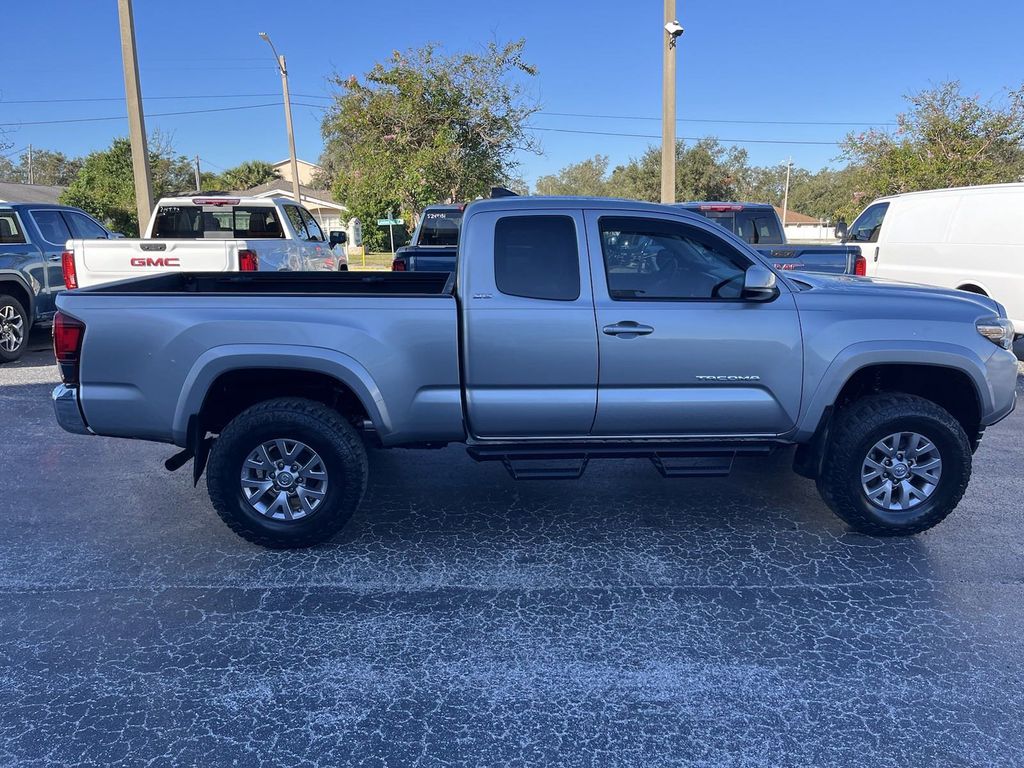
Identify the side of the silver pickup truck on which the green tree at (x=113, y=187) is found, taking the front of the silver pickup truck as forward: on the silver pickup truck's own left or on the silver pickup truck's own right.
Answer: on the silver pickup truck's own left

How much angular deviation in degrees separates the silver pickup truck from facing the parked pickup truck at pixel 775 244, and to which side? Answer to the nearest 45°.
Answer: approximately 45° to its left

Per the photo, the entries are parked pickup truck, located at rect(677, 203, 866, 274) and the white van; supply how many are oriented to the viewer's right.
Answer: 0

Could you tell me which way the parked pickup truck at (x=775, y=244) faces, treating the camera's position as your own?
facing away from the viewer and to the left of the viewer

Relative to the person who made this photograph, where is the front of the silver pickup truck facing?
facing to the right of the viewer

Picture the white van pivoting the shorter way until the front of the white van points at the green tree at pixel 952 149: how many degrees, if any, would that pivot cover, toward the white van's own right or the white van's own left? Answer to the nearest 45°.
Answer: approximately 45° to the white van's own right

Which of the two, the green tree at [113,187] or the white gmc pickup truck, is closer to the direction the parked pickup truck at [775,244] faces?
the green tree

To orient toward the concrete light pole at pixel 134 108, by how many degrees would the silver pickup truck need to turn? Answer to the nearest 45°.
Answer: approximately 135° to its left

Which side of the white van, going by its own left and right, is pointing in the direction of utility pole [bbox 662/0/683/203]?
front
